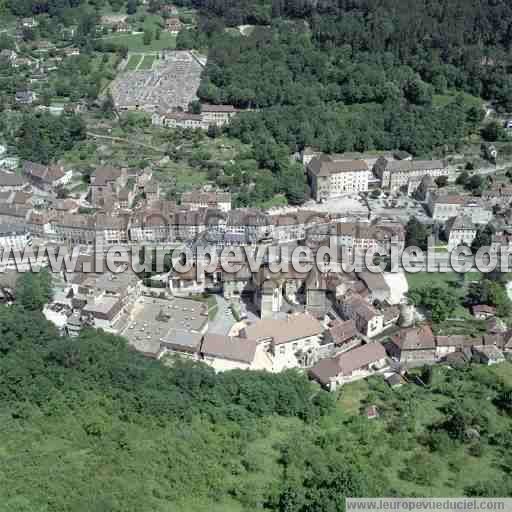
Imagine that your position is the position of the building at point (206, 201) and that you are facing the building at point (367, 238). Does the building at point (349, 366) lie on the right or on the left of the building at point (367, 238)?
right

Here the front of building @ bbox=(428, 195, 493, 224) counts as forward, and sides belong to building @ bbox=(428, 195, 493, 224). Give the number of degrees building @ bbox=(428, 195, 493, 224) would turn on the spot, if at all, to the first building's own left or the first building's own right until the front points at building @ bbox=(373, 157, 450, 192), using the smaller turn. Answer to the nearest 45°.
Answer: approximately 135° to the first building's own right

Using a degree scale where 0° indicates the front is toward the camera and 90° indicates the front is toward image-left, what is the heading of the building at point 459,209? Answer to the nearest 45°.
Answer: approximately 0°

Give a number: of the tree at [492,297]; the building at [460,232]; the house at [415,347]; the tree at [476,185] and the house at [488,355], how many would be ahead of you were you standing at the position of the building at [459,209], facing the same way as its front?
4

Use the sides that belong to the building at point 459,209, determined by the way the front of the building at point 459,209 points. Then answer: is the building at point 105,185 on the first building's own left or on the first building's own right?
on the first building's own right

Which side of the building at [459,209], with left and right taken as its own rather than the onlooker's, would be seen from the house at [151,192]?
right

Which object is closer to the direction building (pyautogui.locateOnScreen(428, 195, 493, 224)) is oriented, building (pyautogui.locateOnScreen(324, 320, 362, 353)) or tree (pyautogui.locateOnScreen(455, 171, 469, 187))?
the building

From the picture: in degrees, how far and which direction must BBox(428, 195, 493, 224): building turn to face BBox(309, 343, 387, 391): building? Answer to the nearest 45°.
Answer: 0° — it already faces it

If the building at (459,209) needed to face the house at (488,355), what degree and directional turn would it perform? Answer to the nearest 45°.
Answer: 0° — it already faces it

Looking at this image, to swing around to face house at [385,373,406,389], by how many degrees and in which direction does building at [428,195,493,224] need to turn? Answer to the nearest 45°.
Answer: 0° — it already faces it

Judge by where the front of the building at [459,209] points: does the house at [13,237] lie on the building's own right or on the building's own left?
on the building's own right
